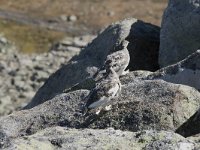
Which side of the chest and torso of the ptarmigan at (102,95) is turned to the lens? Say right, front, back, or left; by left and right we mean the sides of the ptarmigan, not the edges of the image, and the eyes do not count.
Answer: right

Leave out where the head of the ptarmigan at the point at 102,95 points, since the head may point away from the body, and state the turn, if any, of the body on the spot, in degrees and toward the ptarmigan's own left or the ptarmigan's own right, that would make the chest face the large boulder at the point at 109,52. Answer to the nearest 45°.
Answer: approximately 90° to the ptarmigan's own left

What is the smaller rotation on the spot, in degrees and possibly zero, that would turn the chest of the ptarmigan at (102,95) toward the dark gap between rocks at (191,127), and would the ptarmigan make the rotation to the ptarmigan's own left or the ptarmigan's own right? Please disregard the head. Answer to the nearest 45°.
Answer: approximately 45° to the ptarmigan's own right

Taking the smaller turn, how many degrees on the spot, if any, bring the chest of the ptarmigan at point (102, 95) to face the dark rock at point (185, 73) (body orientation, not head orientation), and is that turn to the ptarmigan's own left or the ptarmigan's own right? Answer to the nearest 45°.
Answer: approximately 45° to the ptarmigan's own left

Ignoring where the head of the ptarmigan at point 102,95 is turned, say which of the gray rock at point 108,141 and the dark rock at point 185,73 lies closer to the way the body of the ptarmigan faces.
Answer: the dark rock

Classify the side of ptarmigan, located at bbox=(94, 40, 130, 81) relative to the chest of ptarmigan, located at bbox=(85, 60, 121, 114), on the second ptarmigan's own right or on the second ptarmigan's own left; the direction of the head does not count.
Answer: on the second ptarmigan's own left

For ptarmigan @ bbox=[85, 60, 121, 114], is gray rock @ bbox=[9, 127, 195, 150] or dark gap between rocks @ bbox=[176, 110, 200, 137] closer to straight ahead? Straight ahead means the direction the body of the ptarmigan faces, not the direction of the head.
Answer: the dark gap between rocks

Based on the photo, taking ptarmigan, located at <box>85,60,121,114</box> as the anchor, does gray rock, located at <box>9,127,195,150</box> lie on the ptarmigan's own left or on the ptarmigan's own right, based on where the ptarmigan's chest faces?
on the ptarmigan's own right
